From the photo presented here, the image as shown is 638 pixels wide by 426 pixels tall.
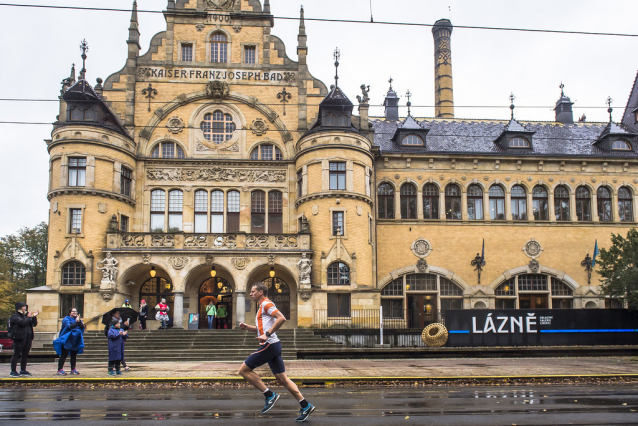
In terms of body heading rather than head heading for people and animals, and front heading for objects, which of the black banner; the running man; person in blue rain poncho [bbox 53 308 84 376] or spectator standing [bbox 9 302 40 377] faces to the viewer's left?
the running man

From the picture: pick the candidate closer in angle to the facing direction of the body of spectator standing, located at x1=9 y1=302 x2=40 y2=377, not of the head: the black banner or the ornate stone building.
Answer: the black banner

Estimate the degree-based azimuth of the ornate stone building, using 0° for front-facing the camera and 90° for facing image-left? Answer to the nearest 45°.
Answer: approximately 0°

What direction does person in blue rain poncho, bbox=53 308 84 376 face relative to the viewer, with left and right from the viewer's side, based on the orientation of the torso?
facing the viewer and to the right of the viewer

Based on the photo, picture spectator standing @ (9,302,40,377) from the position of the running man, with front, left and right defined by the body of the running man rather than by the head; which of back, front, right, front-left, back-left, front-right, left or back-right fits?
front-right

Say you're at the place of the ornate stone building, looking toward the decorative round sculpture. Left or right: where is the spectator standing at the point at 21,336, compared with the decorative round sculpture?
right

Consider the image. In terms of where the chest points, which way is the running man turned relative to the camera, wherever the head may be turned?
to the viewer's left

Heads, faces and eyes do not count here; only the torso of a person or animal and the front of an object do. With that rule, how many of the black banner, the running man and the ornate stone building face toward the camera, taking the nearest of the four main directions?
2

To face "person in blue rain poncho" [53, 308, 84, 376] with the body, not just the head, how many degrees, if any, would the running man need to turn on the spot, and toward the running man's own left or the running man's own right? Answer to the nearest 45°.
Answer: approximately 45° to the running man's own right

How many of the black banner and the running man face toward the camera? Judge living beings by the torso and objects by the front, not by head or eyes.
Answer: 1

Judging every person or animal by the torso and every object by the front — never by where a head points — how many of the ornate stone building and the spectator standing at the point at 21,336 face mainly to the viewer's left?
0

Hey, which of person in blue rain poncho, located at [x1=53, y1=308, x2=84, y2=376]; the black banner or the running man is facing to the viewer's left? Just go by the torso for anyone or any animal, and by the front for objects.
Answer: the running man
